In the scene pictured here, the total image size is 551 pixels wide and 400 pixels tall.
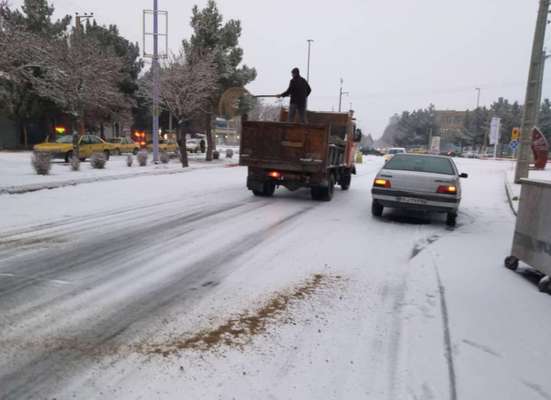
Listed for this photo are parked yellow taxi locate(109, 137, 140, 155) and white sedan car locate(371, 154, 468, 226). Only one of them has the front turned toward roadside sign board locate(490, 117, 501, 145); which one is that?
the white sedan car

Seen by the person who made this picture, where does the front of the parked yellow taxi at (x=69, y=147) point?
facing to the left of the viewer

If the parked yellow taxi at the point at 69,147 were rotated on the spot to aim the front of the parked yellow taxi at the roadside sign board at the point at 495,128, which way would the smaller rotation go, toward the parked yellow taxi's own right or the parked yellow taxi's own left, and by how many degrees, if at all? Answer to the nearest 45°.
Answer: approximately 180°

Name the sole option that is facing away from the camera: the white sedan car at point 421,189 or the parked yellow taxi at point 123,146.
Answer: the white sedan car

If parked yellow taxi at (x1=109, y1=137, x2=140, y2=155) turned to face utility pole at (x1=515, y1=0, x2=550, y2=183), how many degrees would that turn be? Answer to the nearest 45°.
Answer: approximately 135° to its left

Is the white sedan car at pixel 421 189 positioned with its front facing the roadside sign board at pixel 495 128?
yes

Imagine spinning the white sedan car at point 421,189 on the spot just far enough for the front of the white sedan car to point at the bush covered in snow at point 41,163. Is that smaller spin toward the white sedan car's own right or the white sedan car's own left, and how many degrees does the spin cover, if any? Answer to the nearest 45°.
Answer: approximately 90° to the white sedan car's own left

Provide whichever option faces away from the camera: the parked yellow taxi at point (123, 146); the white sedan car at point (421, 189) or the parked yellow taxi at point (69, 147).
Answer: the white sedan car

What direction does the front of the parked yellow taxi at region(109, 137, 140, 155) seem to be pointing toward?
to the viewer's left

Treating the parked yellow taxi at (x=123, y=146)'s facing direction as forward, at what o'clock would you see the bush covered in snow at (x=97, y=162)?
The bush covered in snow is roughly at 9 o'clock from the parked yellow taxi.

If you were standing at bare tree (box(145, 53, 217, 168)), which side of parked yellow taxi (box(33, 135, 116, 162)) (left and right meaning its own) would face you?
back

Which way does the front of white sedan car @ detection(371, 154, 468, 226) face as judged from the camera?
facing away from the viewer
